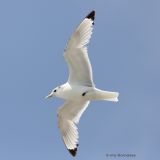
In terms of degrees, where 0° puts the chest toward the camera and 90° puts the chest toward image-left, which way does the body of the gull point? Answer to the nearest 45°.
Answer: approximately 90°
